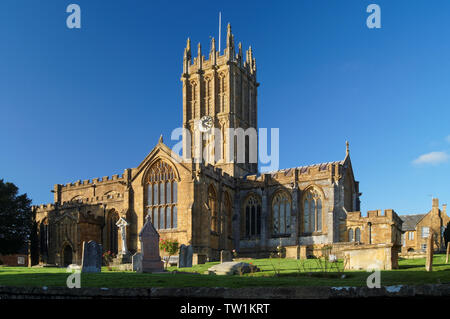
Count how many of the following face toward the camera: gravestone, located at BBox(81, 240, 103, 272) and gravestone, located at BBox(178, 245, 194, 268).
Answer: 2

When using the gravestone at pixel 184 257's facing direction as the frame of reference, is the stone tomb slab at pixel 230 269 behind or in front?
in front

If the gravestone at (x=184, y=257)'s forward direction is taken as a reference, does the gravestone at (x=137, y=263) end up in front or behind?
in front

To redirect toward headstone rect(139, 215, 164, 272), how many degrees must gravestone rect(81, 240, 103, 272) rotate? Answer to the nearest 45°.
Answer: approximately 90° to its left

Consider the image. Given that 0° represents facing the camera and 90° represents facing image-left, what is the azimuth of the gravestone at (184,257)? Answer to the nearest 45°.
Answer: approximately 0°

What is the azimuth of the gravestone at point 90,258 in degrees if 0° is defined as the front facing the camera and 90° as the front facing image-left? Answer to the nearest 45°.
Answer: approximately 0°
